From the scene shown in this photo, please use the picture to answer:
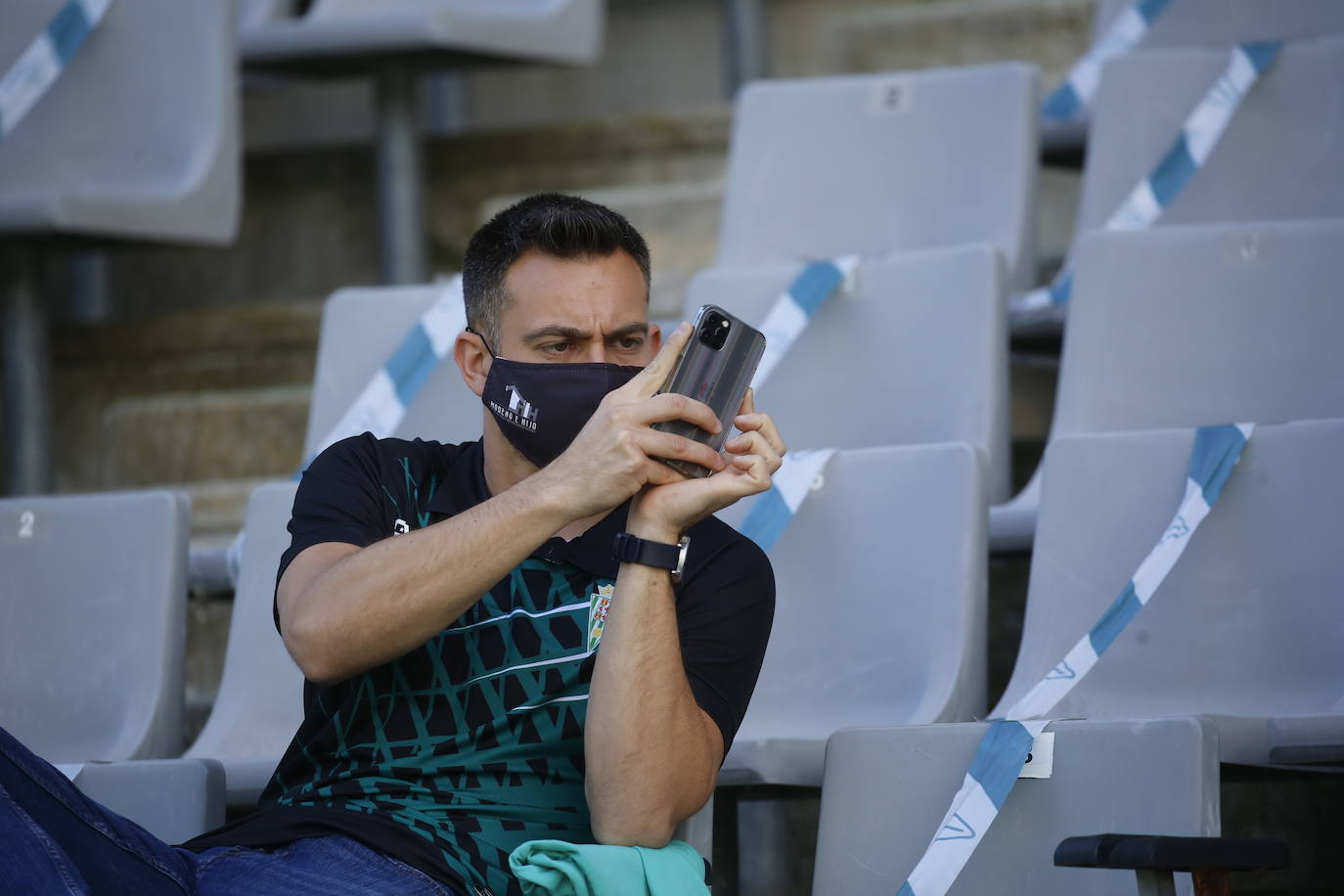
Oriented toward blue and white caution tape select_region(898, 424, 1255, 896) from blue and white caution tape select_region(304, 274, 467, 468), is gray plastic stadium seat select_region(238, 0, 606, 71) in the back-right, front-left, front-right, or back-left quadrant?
back-left

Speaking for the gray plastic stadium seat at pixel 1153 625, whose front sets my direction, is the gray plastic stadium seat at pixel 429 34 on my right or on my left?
on my right

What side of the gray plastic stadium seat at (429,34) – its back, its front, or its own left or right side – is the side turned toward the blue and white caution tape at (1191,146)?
left

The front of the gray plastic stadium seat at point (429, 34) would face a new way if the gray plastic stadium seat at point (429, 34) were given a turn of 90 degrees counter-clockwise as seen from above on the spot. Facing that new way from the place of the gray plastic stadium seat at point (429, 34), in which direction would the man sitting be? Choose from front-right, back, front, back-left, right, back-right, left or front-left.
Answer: front-right

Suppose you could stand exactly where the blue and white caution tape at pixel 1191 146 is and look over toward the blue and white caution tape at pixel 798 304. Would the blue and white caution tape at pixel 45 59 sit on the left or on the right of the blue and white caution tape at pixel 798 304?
right

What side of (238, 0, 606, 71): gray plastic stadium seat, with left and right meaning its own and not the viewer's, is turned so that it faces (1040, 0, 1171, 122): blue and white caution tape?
left

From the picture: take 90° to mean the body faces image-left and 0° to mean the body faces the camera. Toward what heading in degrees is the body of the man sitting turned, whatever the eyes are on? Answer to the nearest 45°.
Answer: approximately 0°

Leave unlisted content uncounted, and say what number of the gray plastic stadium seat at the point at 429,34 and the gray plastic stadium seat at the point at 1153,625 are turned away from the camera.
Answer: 0
